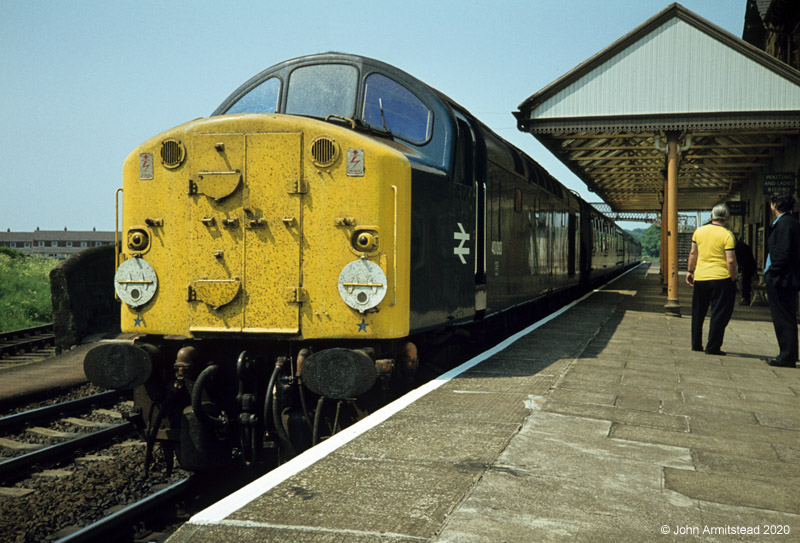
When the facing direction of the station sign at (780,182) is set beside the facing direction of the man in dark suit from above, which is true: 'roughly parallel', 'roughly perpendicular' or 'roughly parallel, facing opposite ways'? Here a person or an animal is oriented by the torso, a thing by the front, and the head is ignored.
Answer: roughly perpendicular

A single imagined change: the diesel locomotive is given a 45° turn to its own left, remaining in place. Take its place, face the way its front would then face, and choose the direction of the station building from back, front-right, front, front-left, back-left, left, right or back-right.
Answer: back-left

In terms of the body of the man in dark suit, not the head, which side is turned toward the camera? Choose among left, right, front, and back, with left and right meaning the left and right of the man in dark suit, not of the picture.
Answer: left

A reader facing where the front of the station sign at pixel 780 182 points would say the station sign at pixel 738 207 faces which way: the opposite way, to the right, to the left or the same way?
the same way

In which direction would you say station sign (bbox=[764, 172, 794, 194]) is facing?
toward the camera

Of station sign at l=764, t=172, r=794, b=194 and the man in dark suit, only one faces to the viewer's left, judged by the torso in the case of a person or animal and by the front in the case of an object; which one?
the man in dark suit

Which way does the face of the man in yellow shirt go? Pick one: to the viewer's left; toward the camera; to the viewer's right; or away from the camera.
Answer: away from the camera

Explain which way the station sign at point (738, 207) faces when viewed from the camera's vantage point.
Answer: facing the viewer

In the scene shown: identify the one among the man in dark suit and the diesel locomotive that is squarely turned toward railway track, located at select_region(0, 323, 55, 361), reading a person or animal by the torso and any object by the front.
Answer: the man in dark suit

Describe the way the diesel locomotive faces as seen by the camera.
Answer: facing the viewer and to the left of the viewer

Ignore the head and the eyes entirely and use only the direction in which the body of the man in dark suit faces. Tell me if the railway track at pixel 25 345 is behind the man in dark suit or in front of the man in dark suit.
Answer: in front

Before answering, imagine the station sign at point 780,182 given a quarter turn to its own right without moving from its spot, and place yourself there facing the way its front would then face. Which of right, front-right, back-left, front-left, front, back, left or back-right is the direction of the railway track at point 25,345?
front-left

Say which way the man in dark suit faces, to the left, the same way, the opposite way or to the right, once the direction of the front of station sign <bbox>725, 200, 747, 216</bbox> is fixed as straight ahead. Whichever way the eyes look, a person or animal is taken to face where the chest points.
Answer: to the right

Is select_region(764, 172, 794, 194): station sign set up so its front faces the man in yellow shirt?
yes
